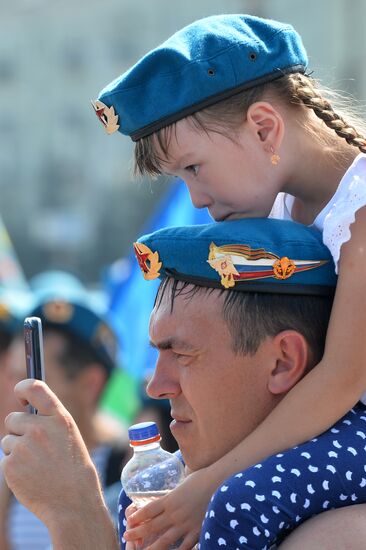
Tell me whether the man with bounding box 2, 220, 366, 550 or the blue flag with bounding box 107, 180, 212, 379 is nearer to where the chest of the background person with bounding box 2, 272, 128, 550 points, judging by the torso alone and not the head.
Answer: the man

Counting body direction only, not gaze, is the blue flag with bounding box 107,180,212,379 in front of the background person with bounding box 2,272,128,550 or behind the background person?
behind

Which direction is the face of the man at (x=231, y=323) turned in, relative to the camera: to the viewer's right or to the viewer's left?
to the viewer's left

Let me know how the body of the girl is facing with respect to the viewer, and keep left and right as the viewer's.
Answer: facing to the left of the viewer

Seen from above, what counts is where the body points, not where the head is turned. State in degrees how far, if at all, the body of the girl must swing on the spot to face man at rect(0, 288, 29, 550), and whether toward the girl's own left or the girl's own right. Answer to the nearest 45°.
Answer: approximately 45° to the girl's own right

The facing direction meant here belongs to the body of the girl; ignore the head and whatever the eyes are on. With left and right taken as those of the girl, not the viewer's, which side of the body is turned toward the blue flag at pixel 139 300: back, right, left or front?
right

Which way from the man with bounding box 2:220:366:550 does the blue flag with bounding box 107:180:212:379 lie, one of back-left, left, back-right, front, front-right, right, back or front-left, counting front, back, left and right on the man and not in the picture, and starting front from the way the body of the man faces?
right

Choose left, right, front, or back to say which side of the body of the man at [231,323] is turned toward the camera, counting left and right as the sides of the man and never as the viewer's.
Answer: left

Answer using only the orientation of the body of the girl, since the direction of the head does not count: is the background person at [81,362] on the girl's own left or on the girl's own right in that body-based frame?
on the girl's own right

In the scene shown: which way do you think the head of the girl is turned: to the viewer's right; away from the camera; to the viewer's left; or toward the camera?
to the viewer's left

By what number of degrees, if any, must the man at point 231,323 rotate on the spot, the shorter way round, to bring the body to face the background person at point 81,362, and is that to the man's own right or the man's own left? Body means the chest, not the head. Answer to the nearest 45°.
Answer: approximately 90° to the man's own right
